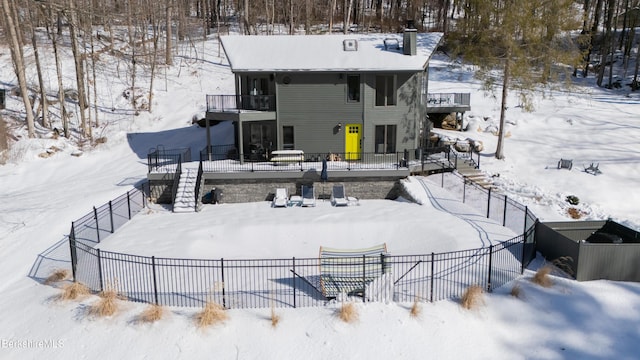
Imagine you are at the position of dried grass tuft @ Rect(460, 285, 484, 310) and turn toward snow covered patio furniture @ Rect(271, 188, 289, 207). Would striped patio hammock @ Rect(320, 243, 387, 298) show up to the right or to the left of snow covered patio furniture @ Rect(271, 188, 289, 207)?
left

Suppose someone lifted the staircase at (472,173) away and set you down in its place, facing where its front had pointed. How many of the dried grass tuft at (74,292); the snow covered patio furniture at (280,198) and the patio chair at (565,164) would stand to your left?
1

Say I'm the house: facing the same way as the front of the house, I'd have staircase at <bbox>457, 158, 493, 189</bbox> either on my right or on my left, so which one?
on my left

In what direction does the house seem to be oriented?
toward the camera

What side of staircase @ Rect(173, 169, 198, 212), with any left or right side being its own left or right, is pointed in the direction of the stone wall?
left

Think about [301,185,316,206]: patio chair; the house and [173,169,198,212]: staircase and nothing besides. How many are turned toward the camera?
3

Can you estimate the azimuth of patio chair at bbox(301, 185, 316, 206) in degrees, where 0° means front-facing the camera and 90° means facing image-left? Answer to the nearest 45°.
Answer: approximately 0°

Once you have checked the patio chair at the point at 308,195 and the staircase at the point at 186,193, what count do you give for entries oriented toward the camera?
2

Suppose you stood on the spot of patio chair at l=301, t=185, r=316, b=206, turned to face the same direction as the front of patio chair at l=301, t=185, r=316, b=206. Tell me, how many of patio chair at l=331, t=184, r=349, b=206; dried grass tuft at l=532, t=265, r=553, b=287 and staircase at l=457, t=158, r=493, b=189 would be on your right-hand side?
0

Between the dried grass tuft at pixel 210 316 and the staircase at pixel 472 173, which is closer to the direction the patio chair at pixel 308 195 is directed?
the dried grass tuft

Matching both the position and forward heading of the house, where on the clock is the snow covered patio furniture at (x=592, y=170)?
The snow covered patio furniture is roughly at 9 o'clock from the house.

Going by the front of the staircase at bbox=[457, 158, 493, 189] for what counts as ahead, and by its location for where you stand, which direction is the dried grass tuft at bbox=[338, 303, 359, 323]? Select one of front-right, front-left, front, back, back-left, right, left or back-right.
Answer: front-right

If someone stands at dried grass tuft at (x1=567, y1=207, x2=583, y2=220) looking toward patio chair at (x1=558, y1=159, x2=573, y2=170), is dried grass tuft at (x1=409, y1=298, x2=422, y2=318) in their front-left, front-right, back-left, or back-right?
back-left

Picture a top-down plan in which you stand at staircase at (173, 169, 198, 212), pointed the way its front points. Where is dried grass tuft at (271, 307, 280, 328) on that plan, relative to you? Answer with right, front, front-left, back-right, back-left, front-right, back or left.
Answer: front

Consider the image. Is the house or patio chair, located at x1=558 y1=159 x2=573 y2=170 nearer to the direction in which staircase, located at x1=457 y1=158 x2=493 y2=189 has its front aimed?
the patio chair

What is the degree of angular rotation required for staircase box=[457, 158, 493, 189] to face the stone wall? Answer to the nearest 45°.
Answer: approximately 90° to its right

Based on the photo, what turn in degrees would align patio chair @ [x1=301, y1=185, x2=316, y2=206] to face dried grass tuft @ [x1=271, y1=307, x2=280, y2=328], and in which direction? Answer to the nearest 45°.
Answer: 0° — it already faces it

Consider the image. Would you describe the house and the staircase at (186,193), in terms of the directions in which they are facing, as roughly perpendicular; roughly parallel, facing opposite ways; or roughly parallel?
roughly parallel
